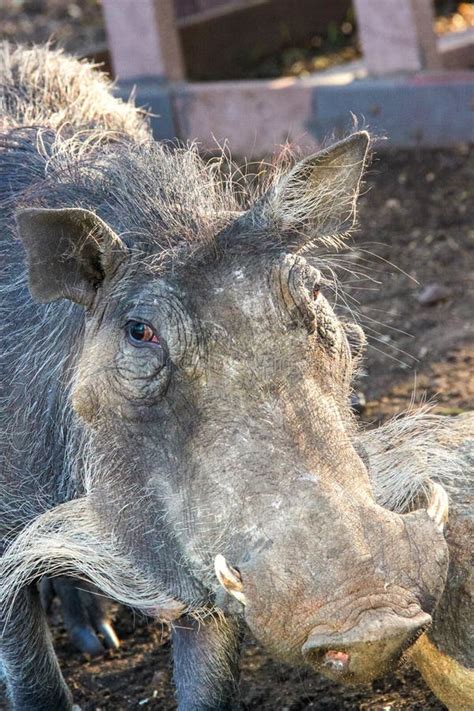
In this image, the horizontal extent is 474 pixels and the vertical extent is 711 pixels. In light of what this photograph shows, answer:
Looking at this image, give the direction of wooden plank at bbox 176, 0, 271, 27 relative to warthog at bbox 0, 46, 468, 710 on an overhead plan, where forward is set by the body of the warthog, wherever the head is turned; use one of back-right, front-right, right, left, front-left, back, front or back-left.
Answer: back-left

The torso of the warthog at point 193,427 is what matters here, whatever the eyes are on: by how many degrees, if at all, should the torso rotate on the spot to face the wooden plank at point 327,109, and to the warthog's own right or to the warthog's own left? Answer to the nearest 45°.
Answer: approximately 135° to the warthog's own left

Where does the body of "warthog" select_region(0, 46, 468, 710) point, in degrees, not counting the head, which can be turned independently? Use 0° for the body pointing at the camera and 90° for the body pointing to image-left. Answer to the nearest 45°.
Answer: approximately 315°

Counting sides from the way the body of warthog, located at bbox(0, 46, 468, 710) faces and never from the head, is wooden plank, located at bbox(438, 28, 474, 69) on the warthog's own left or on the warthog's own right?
on the warthog's own left

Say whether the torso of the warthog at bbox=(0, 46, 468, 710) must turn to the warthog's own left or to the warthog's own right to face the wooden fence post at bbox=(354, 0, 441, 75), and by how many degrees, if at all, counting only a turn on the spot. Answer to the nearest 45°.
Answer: approximately 135° to the warthog's own left

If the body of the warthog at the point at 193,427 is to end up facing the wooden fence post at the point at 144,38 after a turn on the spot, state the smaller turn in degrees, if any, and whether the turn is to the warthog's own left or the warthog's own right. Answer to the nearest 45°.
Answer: approximately 135° to the warthog's own left
